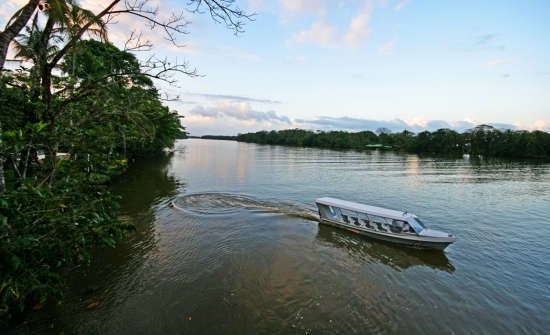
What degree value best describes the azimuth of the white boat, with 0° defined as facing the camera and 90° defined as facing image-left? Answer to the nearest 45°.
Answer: approximately 315°
